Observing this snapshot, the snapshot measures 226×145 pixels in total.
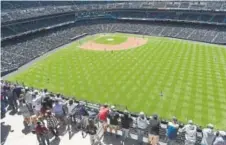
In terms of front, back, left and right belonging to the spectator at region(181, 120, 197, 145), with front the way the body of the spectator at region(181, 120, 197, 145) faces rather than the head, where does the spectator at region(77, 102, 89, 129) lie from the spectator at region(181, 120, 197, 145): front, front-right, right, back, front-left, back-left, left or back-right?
left

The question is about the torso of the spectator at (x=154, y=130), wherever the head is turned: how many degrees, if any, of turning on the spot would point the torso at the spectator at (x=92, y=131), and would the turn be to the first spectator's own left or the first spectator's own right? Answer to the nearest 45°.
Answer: approximately 90° to the first spectator's own left

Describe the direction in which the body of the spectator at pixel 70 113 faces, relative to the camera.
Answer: away from the camera

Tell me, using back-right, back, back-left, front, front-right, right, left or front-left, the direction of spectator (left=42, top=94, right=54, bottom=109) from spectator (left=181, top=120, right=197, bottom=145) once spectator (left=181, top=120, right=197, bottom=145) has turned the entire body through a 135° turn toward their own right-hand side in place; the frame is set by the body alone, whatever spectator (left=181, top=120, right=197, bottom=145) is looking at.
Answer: back-right

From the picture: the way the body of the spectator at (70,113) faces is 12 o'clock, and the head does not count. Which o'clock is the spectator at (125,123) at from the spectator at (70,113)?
the spectator at (125,123) is roughly at 4 o'clock from the spectator at (70,113).

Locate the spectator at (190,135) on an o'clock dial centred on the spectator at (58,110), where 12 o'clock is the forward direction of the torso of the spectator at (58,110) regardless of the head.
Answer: the spectator at (190,135) is roughly at 4 o'clock from the spectator at (58,110).

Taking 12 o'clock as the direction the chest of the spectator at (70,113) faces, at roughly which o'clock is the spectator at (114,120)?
the spectator at (114,120) is roughly at 4 o'clock from the spectator at (70,113).

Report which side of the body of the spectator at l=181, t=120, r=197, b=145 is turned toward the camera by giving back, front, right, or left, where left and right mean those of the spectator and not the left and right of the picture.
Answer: back

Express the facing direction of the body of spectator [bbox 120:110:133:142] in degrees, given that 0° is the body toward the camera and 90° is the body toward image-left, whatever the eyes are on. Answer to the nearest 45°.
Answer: approximately 180°

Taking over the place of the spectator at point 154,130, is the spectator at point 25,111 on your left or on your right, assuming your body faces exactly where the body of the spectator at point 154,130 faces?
on your left

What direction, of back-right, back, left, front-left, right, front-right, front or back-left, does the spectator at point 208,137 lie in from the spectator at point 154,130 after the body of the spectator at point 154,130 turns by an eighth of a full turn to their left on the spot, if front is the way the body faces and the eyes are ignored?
back-right

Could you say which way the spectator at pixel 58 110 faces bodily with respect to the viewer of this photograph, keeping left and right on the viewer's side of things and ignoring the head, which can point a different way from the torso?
facing away from the viewer

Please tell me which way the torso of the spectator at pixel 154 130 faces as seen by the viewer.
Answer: away from the camera

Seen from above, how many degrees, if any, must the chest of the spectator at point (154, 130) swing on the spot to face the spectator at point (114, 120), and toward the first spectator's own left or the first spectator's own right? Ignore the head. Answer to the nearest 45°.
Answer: approximately 90° to the first spectator's own left

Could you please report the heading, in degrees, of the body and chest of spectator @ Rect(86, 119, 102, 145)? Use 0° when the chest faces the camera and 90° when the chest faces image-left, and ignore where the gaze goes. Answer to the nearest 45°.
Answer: approximately 180°
